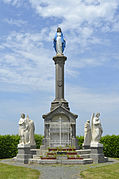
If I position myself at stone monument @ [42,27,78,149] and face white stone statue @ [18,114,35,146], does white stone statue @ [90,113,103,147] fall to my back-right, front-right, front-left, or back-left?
back-left

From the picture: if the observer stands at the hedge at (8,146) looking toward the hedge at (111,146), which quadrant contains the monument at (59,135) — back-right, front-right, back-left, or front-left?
front-right

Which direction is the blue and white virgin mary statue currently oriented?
toward the camera

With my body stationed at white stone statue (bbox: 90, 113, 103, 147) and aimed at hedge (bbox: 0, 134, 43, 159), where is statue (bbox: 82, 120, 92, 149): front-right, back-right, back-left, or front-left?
front-right

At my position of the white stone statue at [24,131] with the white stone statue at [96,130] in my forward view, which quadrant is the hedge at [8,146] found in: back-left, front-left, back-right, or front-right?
back-left
